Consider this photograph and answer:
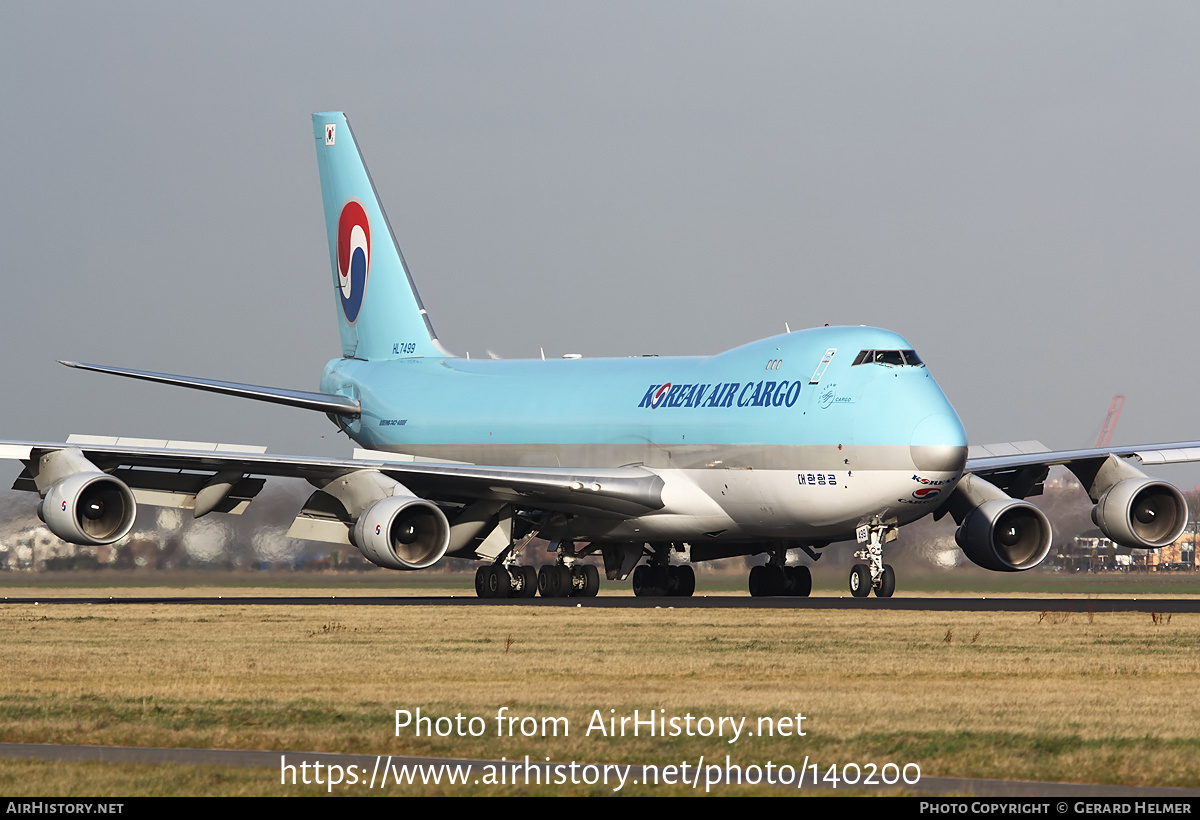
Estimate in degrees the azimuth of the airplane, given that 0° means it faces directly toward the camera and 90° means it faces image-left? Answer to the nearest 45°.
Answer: approximately 315°
